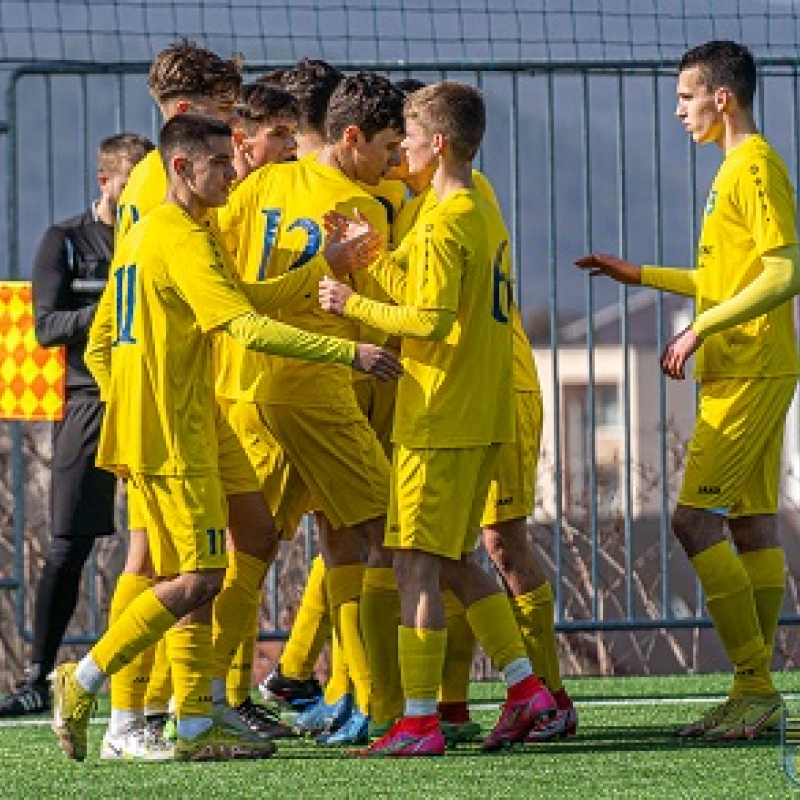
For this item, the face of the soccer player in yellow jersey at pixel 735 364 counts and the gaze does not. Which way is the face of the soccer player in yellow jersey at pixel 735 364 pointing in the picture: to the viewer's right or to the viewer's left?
to the viewer's left

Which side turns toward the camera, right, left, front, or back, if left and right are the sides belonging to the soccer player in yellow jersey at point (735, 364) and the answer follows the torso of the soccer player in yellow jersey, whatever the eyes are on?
left

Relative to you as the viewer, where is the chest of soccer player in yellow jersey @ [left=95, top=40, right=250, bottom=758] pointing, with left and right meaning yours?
facing to the right of the viewer

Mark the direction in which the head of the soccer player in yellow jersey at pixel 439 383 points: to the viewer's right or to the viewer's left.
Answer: to the viewer's left

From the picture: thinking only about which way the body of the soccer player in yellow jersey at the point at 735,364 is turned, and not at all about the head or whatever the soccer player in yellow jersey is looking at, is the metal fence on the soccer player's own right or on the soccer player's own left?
on the soccer player's own right

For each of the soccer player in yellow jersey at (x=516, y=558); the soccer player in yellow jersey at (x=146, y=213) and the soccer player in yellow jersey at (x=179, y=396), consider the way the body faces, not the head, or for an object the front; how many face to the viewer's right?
2

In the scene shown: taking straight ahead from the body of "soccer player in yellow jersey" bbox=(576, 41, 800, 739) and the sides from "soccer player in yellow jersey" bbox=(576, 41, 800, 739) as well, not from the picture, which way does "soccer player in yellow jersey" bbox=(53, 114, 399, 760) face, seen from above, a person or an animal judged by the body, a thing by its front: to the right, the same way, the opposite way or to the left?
the opposite way

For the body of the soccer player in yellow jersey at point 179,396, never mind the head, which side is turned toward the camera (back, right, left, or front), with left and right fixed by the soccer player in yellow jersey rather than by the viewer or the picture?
right

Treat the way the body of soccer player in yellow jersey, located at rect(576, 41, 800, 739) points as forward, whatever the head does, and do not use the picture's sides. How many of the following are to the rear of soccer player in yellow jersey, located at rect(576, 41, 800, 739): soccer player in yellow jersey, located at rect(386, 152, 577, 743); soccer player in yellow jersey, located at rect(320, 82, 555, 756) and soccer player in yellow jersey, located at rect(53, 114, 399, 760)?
0

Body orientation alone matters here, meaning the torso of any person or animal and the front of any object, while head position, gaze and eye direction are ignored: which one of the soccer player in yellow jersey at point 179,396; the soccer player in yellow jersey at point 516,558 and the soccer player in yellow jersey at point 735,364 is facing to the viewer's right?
the soccer player in yellow jersey at point 179,396

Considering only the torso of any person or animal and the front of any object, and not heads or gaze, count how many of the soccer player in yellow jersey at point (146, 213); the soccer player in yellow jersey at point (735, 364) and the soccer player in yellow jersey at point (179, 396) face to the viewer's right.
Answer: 2

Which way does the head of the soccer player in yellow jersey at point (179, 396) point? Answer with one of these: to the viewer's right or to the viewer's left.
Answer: to the viewer's right

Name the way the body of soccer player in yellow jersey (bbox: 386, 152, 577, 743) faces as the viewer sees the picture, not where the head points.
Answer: to the viewer's left
